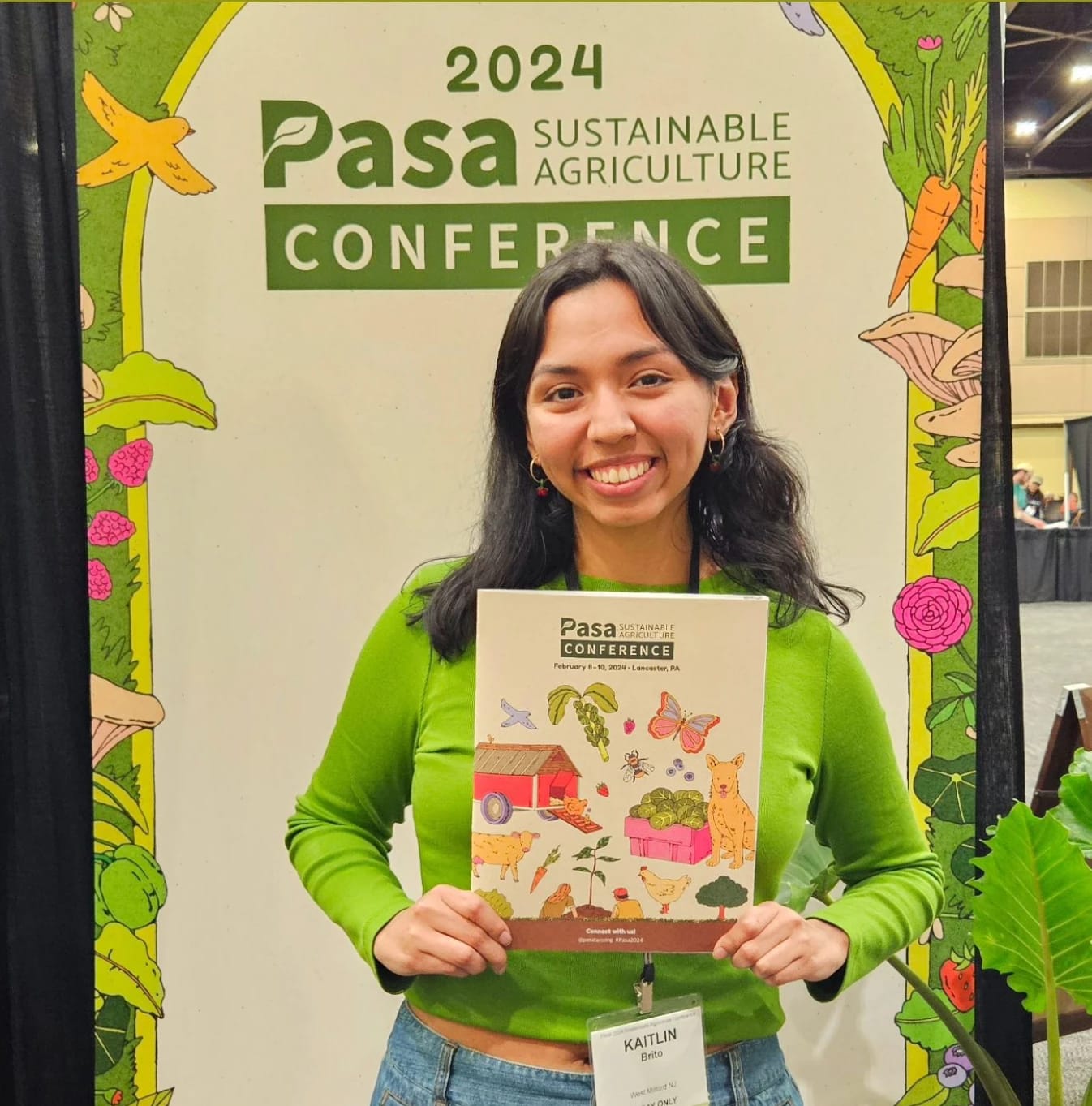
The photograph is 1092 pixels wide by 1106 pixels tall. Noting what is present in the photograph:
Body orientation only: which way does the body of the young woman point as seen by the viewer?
toward the camera

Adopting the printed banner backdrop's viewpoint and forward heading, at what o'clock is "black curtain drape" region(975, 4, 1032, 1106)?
The black curtain drape is roughly at 9 o'clock from the printed banner backdrop.

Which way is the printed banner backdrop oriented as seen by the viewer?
toward the camera

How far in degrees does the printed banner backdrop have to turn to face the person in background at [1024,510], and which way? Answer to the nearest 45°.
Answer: approximately 135° to its left

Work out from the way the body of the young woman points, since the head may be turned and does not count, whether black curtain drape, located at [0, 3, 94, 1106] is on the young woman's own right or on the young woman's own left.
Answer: on the young woman's own right

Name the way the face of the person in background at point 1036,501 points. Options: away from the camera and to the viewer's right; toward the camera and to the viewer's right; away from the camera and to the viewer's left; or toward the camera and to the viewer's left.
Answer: toward the camera and to the viewer's left

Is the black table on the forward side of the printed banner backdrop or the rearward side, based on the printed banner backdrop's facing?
on the rearward side

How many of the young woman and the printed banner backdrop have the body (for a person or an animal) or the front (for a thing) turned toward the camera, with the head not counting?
2

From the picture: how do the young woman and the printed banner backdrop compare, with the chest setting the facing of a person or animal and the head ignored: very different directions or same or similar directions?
same or similar directions
